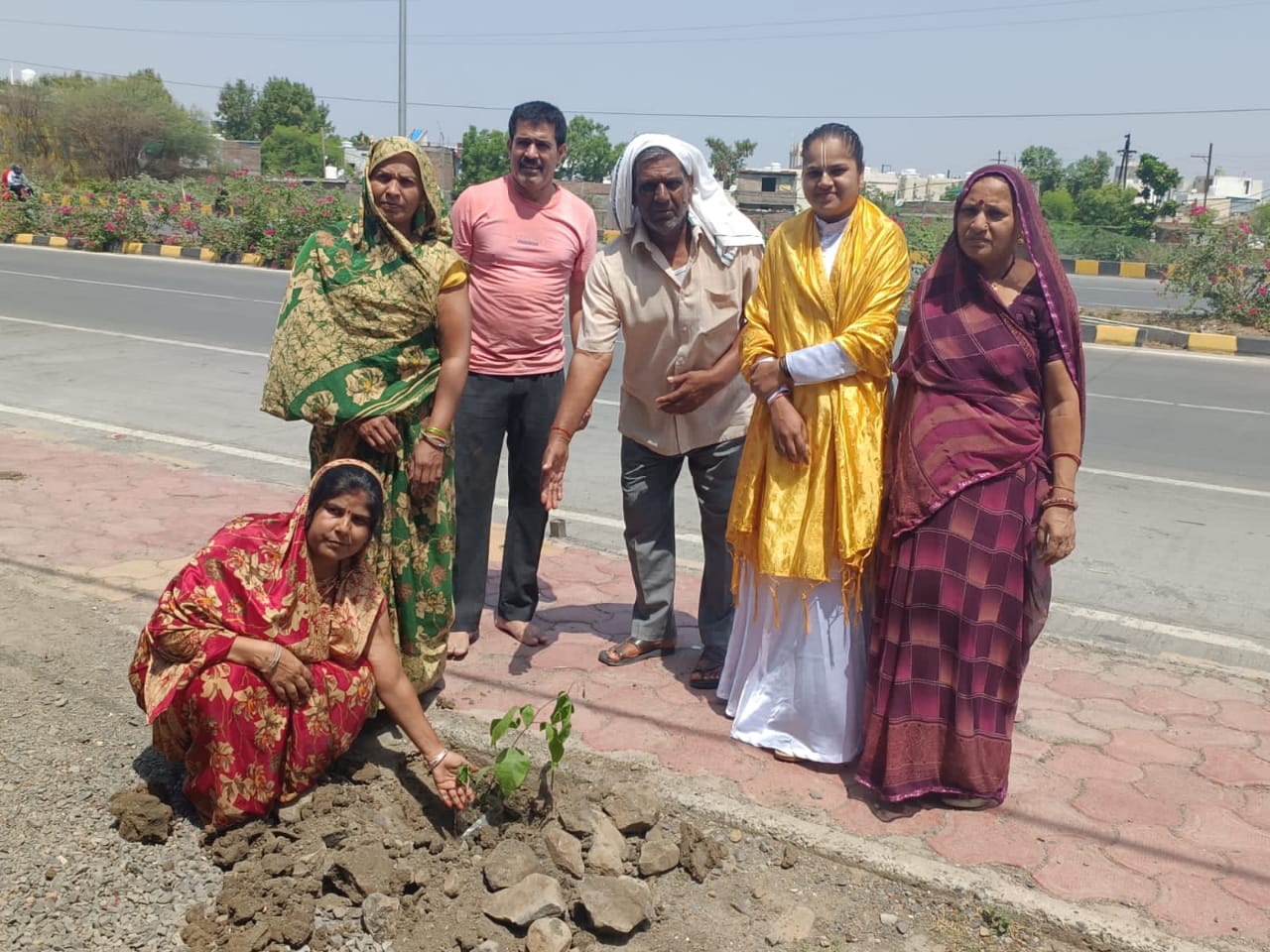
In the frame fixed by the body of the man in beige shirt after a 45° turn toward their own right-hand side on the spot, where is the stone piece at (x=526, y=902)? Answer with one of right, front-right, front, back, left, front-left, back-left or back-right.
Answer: front-left

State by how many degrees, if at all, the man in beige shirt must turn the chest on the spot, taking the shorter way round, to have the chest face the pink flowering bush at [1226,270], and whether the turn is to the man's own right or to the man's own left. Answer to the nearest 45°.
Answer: approximately 135° to the man's own left

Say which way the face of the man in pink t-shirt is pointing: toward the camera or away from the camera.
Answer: toward the camera

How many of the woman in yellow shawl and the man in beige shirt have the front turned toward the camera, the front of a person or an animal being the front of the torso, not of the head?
2

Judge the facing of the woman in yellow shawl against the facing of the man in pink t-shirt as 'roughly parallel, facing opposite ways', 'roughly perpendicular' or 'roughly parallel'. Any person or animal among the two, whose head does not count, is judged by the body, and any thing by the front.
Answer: roughly parallel

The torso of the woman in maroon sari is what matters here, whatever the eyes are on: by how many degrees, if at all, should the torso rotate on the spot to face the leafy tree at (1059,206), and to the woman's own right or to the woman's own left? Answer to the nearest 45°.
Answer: approximately 135° to the woman's own right

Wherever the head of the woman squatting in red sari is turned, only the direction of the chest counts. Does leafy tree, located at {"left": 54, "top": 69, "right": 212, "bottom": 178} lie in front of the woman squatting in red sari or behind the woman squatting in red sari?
behind

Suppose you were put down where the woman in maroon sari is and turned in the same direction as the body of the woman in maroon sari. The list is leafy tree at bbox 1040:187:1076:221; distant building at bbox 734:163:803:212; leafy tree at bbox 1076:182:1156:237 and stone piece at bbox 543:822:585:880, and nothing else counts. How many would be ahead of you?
1

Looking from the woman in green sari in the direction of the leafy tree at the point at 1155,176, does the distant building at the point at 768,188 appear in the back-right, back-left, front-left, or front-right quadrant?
front-left

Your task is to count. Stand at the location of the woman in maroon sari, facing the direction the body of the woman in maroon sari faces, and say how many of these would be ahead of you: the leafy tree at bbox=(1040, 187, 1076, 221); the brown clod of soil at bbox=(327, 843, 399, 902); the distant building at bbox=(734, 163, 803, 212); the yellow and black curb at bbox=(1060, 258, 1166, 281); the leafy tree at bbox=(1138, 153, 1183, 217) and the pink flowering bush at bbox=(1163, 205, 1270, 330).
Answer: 1

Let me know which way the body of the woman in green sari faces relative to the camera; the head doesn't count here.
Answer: toward the camera

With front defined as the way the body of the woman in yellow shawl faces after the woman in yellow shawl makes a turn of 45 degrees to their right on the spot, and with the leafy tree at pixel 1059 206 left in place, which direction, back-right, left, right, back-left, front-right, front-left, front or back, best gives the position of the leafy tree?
back-right

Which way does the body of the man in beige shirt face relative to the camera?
toward the camera

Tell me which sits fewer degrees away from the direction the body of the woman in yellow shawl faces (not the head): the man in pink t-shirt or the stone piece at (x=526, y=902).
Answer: the stone piece

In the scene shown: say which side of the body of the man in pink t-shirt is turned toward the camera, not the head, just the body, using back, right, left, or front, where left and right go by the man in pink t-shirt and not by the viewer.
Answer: front

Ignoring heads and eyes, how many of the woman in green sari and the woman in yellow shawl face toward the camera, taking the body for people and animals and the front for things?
2
